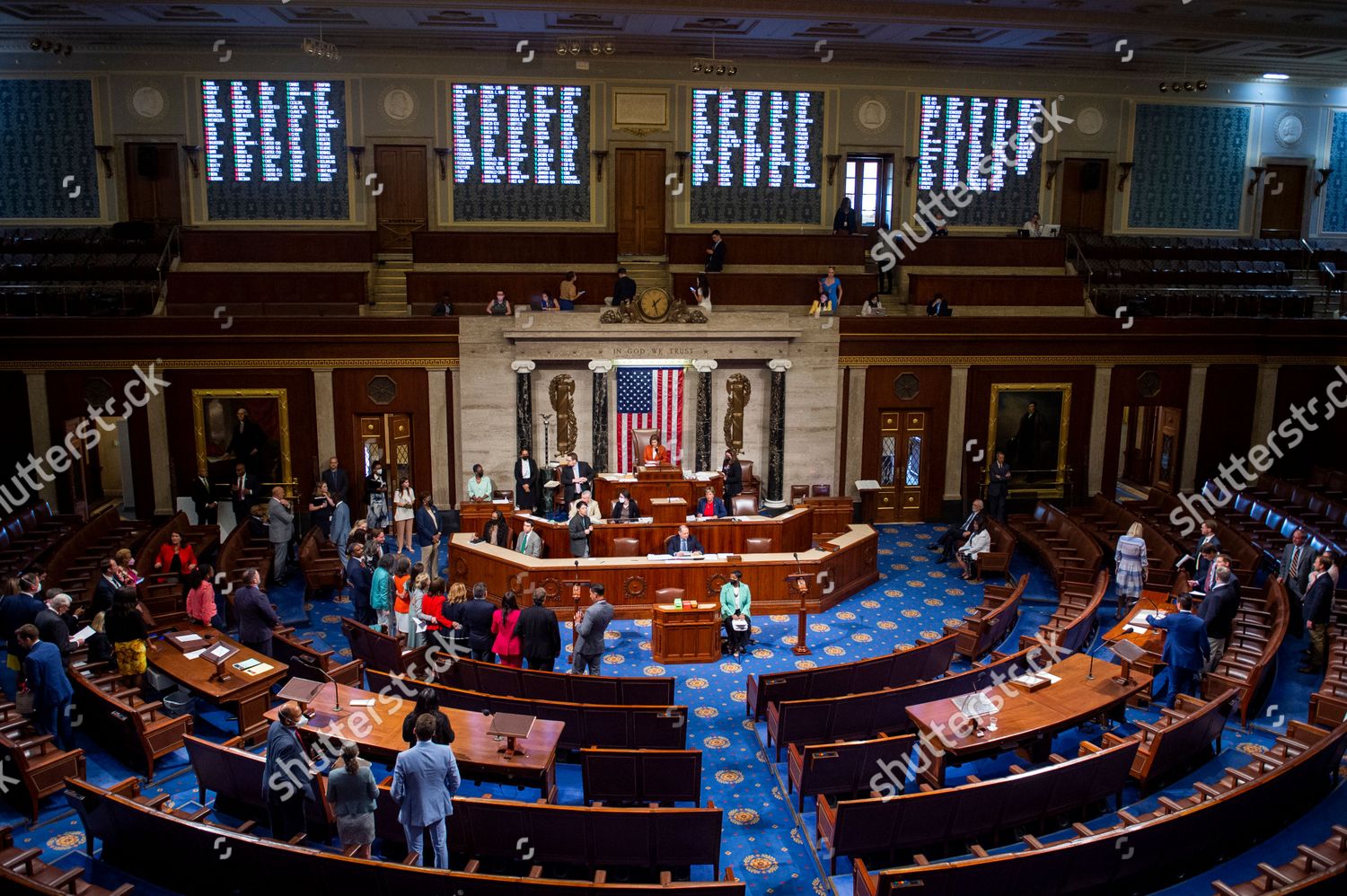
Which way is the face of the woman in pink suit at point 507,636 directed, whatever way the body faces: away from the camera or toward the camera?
away from the camera

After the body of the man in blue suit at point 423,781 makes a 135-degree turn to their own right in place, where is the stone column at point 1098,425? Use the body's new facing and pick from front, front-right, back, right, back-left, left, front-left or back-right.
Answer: left

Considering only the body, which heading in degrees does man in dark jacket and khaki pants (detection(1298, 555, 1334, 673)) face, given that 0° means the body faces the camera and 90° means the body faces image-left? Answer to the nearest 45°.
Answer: approximately 90°

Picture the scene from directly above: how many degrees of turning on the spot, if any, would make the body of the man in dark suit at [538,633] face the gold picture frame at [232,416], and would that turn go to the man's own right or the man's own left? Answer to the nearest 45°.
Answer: approximately 45° to the man's own left

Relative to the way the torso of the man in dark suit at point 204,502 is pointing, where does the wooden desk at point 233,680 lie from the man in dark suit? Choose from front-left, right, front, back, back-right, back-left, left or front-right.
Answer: front-right

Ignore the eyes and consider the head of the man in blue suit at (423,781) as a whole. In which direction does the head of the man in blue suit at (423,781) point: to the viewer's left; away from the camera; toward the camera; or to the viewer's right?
away from the camera

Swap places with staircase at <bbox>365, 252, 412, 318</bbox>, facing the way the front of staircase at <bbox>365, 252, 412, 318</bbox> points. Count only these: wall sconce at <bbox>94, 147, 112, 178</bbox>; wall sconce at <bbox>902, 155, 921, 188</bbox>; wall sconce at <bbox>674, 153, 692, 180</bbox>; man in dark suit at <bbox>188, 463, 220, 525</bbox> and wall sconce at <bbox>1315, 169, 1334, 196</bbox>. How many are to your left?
3

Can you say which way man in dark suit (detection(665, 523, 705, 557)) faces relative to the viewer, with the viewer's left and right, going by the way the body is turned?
facing the viewer

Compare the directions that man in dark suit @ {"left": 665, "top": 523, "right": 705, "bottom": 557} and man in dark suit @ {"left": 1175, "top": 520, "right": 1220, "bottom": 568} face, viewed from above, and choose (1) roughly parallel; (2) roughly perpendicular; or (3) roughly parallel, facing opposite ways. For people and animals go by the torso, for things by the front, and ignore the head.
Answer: roughly perpendicular

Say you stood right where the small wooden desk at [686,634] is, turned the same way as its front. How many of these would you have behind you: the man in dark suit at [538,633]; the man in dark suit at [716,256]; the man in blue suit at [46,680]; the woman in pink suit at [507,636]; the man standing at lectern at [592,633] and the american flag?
2

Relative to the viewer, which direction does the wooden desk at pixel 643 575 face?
toward the camera

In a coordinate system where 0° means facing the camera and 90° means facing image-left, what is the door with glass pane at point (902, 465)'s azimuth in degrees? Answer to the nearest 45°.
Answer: approximately 0°

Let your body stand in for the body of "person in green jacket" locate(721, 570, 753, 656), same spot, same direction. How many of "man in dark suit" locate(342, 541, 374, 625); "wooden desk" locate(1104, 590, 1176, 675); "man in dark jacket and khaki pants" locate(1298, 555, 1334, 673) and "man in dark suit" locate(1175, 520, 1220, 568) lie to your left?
3

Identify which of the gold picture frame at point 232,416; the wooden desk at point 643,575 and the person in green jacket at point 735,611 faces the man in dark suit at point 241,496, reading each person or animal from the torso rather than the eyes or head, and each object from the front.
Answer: the gold picture frame

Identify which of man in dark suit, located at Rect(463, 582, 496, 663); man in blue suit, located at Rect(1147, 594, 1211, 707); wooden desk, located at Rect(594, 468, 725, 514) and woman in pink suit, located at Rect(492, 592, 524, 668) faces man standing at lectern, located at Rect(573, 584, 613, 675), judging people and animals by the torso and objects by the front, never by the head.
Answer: the wooden desk

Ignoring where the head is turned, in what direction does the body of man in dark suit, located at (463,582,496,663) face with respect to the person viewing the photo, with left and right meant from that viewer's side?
facing away from the viewer

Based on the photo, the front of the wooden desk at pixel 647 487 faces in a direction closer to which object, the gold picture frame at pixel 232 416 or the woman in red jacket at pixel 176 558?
the woman in red jacket

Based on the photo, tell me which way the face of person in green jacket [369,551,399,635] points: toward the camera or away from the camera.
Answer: away from the camera

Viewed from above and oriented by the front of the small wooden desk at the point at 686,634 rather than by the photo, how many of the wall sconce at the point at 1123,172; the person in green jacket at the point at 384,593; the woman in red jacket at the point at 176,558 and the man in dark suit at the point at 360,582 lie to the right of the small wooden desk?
3

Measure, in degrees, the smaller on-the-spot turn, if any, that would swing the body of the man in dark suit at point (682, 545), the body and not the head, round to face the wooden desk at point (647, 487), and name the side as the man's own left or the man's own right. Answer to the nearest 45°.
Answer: approximately 180°

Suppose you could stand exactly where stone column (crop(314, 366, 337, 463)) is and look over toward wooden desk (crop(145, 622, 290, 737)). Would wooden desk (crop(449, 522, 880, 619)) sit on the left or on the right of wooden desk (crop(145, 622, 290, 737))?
left

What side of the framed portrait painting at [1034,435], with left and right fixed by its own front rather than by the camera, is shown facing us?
front

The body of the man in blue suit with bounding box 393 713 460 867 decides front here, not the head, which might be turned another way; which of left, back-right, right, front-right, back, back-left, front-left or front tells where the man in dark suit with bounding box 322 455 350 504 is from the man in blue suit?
front
